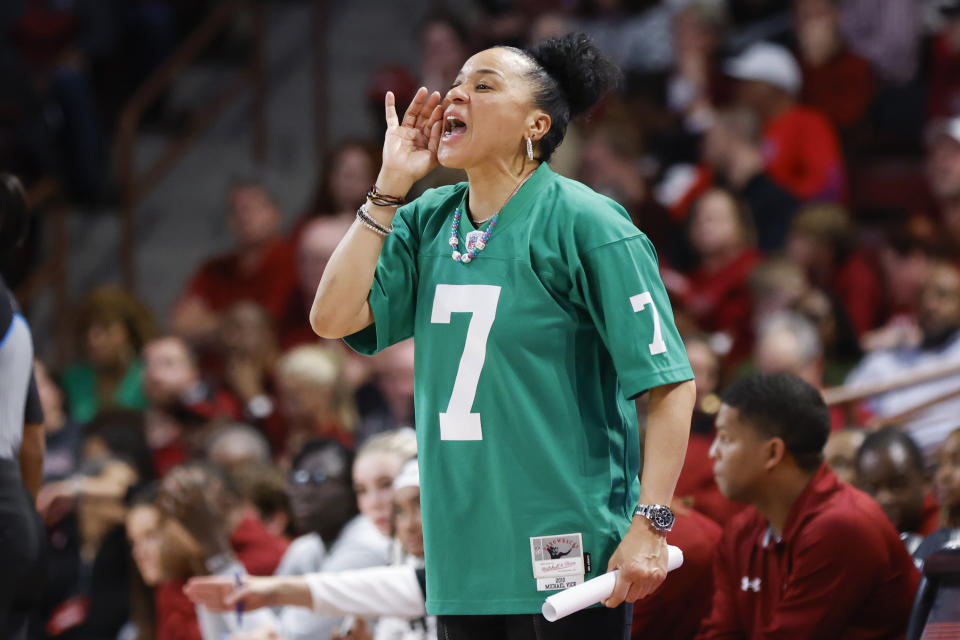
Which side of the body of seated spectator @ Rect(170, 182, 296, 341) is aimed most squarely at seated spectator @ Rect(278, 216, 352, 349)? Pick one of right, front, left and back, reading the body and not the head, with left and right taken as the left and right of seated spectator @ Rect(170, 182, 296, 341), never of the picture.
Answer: left

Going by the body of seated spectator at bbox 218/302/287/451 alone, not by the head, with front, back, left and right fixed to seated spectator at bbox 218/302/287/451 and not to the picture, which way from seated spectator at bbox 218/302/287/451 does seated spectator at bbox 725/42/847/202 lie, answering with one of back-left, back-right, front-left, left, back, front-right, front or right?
back-left

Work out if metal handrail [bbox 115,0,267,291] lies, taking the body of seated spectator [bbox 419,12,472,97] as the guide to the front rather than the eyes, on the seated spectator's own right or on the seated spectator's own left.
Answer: on the seated spectator's own right

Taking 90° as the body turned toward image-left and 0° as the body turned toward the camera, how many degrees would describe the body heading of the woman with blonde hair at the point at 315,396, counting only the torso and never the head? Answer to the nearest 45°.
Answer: approximately 45°

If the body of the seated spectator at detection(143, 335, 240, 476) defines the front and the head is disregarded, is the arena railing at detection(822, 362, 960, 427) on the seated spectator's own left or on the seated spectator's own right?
on the seated spectator's own left

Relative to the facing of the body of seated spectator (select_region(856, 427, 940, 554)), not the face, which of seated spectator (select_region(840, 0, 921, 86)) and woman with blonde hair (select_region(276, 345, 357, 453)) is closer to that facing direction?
the woman with blonde hair

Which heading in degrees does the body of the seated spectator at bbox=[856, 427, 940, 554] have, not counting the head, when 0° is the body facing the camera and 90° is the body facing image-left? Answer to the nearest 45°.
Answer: approximately 45°

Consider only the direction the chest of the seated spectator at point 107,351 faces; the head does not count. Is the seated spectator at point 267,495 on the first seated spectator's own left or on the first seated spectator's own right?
on the first seated spectator's own left

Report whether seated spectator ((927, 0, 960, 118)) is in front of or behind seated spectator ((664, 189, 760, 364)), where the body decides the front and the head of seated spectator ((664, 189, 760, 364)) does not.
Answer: behind

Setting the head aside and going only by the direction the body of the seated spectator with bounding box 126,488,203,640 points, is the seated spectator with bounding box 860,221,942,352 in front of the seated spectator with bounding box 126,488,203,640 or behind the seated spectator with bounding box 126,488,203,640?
behind

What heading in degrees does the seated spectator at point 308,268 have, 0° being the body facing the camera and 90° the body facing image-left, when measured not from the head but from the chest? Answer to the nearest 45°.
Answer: approximately 45°

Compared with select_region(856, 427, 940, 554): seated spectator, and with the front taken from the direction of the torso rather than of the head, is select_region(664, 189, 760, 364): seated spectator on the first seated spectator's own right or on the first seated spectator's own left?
on the first seated spectator's own right

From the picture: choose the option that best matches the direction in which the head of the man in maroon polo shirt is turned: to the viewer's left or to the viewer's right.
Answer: to the viewer's left
